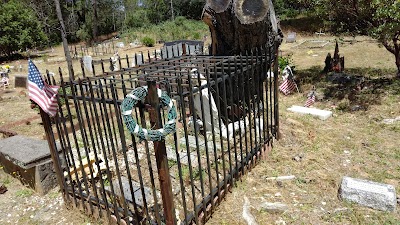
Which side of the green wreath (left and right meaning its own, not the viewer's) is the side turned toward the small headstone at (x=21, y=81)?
back

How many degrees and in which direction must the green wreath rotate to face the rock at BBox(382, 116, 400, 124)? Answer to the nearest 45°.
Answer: approximately 135° to its left

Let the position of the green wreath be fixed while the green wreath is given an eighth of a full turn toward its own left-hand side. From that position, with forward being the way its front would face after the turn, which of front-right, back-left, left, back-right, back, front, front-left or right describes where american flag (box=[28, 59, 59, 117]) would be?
back

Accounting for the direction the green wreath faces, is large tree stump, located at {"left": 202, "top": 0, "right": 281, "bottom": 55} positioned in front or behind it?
behind

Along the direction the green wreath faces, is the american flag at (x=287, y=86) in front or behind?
behind

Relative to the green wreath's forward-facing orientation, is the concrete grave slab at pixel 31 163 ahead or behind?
behind

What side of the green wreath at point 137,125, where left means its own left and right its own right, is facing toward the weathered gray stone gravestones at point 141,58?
back

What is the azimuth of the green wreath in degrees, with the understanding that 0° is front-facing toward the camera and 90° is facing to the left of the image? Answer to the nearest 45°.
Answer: approximately 0°

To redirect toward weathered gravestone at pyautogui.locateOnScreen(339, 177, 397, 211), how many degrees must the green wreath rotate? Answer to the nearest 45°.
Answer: approximately 90° to its left

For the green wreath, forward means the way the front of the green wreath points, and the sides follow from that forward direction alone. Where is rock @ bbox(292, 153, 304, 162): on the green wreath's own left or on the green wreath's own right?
on the green wreath's own left
